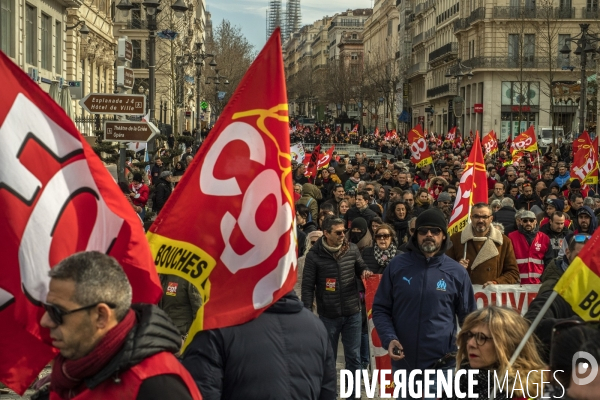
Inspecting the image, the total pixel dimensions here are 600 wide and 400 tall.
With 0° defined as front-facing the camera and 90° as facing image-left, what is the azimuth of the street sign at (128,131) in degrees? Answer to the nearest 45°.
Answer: approximately 0°

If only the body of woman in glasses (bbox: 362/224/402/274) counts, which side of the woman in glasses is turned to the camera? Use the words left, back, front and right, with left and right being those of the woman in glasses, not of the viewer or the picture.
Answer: front

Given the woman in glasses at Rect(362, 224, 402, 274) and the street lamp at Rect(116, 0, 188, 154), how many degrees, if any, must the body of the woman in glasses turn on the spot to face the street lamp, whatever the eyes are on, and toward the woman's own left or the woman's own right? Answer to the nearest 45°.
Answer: approximately 135° to the woman's own right

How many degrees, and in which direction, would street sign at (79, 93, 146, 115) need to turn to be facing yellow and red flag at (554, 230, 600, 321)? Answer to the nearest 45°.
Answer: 0° — it already faces it

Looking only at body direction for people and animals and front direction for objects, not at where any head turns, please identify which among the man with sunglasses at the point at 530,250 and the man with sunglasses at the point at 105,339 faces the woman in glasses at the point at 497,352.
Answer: the man with sunglasses at the point at 530,250

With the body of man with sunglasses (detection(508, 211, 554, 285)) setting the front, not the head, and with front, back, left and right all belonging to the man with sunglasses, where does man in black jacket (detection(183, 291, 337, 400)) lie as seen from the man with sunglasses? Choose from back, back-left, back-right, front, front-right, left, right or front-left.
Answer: front

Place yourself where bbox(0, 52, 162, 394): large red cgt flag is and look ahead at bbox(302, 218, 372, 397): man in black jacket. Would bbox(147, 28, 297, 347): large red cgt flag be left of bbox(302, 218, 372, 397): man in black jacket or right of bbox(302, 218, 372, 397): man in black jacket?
right

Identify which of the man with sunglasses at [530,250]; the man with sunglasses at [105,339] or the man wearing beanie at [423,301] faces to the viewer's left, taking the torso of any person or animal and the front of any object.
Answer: the man with sunglasses at [105,339]

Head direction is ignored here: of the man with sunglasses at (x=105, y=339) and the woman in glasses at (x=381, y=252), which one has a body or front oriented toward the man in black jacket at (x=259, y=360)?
the woman in glasses

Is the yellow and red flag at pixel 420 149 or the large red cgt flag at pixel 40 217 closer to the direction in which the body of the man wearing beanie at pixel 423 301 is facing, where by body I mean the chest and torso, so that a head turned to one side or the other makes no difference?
the large red cgt flag

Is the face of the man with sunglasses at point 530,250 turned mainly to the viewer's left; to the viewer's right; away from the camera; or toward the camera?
toward the camera

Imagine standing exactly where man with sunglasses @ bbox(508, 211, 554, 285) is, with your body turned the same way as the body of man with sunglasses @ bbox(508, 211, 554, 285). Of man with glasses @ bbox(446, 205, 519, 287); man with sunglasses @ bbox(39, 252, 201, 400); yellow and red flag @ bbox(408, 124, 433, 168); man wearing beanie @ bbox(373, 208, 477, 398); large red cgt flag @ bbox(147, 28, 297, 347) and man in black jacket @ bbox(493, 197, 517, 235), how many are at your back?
2

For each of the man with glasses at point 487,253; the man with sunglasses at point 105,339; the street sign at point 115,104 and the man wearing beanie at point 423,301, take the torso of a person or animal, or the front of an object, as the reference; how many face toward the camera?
3

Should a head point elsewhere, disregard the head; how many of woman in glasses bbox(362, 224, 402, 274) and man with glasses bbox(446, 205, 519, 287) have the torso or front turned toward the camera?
2

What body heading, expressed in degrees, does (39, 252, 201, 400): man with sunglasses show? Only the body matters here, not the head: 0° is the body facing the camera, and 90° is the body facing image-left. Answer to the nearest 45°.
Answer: approximately 90°

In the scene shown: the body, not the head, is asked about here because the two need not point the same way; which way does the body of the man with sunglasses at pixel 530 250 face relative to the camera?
toward the camera

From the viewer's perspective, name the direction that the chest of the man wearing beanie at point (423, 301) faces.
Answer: toward the camera
